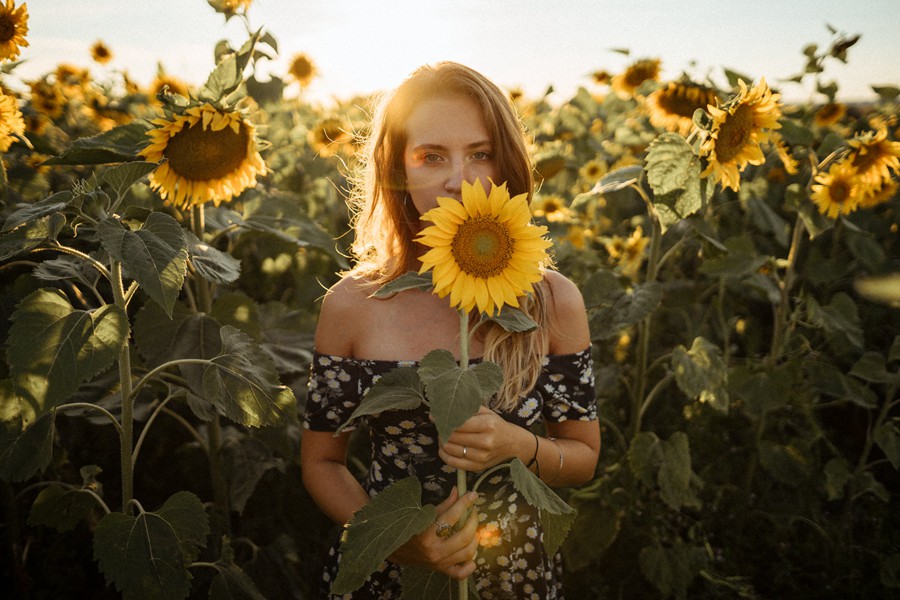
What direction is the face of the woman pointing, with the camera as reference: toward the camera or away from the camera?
toward the camera

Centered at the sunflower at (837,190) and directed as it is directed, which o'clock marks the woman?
The woman is roughly at 1 o'clock from the sunflower.

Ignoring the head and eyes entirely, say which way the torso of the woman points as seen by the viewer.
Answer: toward the camera

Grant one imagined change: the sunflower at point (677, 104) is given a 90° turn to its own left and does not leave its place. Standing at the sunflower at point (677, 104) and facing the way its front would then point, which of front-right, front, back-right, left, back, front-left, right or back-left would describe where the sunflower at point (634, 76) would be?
left

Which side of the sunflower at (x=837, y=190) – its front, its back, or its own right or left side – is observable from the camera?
front

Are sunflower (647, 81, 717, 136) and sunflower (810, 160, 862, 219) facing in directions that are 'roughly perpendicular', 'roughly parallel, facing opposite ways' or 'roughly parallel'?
roughly parallel

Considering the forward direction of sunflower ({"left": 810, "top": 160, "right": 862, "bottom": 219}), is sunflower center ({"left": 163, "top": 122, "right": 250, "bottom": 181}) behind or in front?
in front

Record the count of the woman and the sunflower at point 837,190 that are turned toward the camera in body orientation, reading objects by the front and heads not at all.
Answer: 2

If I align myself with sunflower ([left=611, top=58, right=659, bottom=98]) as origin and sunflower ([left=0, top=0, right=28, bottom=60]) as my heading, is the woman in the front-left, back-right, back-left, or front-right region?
front-left

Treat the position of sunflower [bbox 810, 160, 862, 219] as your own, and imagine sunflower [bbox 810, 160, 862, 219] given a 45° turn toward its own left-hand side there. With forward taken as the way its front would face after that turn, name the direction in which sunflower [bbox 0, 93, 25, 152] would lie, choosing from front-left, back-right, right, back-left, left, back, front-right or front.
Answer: right

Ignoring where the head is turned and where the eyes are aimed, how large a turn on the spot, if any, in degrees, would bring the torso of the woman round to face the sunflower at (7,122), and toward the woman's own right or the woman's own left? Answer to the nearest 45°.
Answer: approximately 135° to the woman's own right

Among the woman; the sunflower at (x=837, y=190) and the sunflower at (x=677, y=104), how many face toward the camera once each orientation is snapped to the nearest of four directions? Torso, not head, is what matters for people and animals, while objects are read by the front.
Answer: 3
